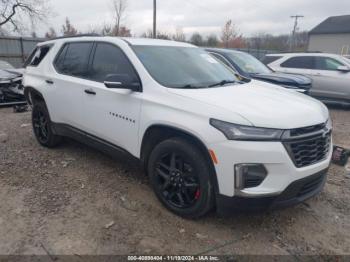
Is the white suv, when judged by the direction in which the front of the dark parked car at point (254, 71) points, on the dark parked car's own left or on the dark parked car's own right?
on the dark parked car's own right

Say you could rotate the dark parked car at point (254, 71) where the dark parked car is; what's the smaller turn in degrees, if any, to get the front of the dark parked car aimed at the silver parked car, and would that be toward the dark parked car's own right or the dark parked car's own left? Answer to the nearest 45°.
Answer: approximately 90° to the dark parked car's own left

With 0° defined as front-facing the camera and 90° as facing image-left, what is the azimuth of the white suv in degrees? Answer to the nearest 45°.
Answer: approximately 315°

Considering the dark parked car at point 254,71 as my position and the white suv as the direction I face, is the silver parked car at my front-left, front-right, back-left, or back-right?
back-left

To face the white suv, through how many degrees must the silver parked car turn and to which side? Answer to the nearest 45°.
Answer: approximately 90° to its right

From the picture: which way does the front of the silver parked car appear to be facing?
to the viewer's right

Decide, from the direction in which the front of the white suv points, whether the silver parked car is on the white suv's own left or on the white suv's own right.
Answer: on the white suv's own left
